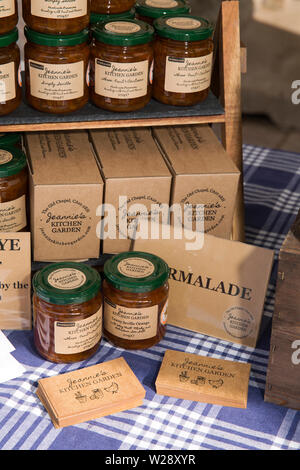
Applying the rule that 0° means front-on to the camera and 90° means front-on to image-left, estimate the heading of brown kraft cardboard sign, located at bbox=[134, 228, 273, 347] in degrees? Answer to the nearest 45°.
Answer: approximately 0°

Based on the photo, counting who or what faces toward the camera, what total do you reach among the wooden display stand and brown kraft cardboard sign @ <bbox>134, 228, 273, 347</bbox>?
2

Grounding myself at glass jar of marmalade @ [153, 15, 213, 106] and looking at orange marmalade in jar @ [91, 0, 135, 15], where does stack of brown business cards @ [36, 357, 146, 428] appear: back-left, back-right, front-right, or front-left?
back-left

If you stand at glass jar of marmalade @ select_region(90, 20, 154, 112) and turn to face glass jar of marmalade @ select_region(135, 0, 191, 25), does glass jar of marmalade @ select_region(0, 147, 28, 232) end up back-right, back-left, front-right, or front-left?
back-left
